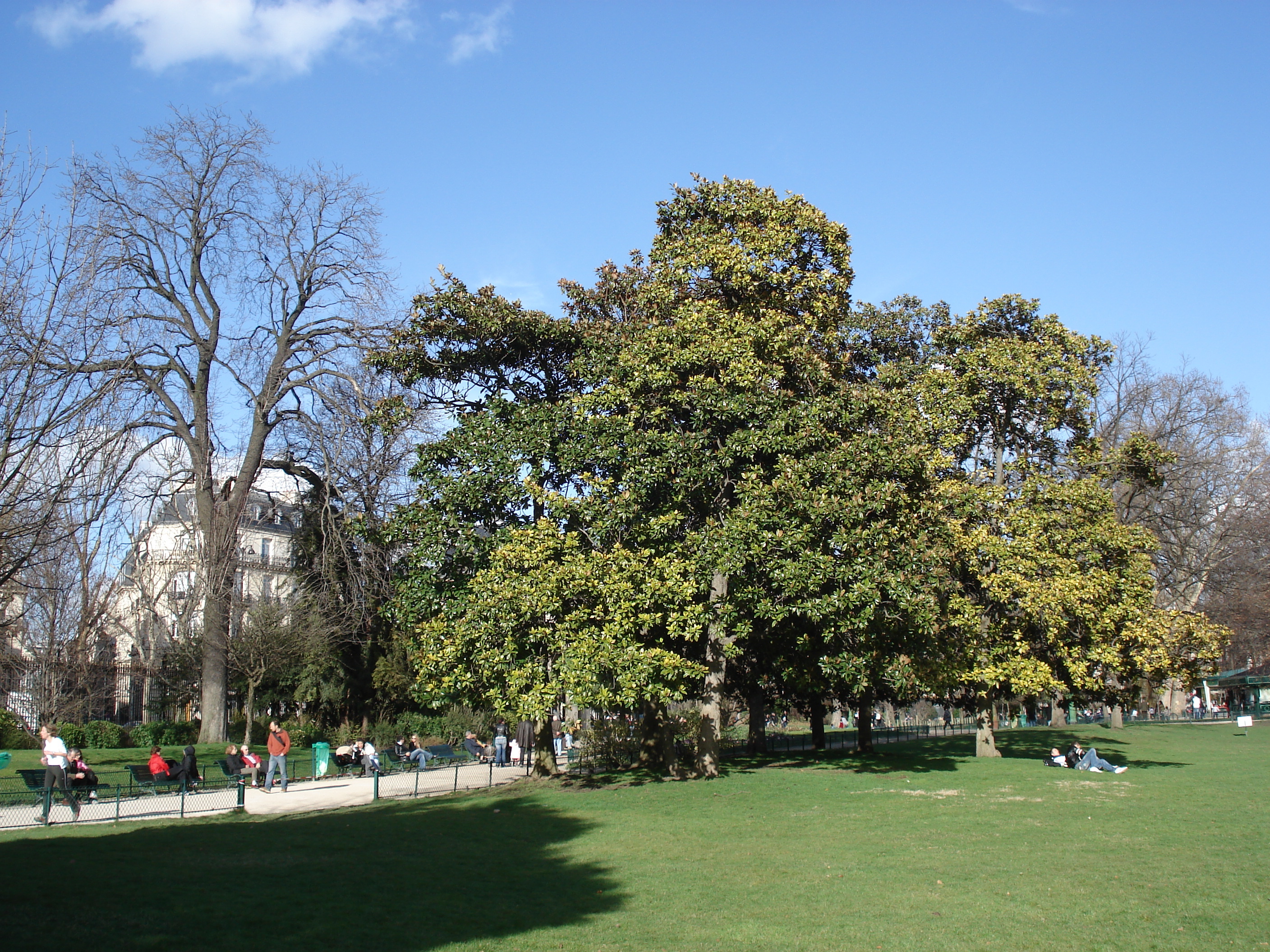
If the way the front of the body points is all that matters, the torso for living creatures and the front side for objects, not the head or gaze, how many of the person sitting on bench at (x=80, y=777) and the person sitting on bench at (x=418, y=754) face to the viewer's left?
0

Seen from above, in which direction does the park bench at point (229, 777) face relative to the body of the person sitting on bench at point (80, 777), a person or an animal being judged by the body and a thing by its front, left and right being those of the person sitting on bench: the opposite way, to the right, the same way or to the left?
the same way

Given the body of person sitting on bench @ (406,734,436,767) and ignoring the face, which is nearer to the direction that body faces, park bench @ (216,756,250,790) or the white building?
the park bench

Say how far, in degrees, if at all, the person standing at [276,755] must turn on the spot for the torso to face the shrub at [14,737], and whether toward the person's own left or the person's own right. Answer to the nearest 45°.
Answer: approximately 90° to the person's own right

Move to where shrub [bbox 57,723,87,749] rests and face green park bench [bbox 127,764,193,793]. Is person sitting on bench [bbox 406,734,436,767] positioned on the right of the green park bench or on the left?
left

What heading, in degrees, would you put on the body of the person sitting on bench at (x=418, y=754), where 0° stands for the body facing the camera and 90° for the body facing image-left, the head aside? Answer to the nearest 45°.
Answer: approximately 315°

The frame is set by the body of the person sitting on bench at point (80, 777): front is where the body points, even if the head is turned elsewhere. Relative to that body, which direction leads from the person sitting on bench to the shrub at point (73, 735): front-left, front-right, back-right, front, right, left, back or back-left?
back-left

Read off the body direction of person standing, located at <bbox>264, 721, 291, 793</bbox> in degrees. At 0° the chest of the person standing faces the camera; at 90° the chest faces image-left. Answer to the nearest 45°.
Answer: approximately 45°

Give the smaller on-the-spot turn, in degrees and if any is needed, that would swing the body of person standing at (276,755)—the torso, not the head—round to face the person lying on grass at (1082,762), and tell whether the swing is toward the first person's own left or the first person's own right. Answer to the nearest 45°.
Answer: approximately 135° to the first person's own left

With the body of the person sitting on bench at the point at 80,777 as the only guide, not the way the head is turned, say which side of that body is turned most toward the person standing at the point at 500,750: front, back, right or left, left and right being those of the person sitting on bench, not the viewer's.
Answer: left

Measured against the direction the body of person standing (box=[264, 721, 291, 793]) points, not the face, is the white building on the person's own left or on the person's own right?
on the person's own right
